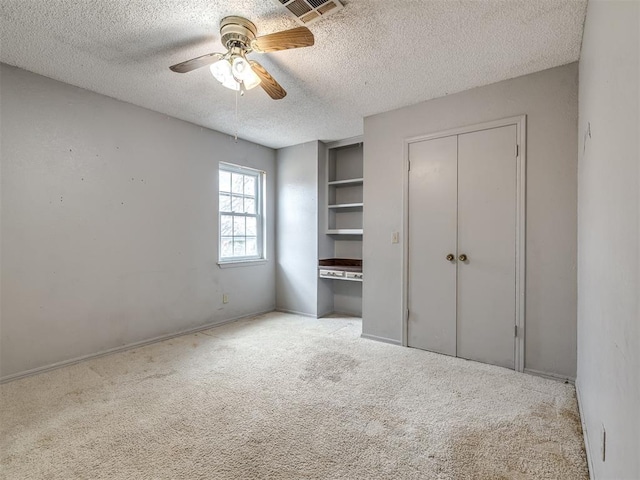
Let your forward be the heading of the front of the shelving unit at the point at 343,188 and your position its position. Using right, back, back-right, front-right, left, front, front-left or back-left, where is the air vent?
front-left

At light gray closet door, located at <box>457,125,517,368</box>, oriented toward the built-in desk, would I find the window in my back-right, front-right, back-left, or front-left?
front-left

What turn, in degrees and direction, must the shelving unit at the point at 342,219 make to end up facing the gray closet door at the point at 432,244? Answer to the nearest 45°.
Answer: approximately 90° to its left

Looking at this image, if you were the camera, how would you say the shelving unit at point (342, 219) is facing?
facing the viewer and to the left of the viewer

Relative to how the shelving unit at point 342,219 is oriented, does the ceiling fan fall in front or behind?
in front

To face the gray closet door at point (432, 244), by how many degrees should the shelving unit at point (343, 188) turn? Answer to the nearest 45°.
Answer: approximately 90° to its left

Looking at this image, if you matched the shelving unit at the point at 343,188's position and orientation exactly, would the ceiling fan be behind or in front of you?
in front

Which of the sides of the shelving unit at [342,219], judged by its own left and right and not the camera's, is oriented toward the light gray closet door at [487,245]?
left

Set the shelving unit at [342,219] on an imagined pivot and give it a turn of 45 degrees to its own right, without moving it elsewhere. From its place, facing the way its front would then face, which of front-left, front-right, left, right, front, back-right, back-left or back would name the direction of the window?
front
